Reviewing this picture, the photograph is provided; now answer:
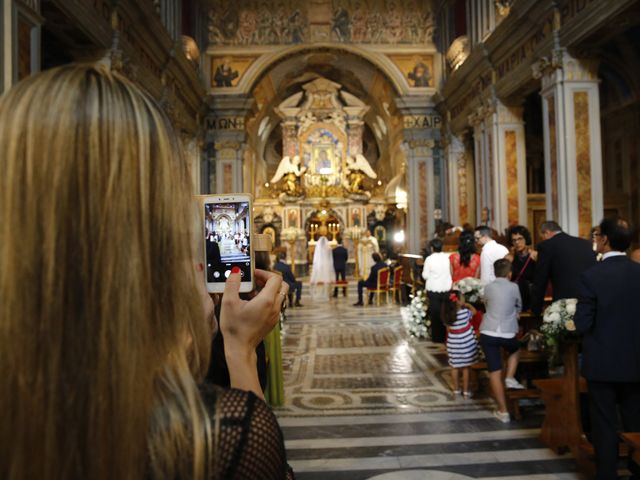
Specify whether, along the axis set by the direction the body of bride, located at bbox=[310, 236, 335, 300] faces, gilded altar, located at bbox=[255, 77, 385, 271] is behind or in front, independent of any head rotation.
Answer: in front

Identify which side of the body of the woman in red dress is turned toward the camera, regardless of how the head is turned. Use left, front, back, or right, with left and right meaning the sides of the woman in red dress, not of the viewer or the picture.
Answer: back

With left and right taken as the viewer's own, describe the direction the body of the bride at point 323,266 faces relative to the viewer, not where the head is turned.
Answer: facing away from the viewer

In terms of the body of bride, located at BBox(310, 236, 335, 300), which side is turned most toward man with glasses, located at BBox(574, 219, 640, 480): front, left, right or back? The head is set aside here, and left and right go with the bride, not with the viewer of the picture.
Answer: back

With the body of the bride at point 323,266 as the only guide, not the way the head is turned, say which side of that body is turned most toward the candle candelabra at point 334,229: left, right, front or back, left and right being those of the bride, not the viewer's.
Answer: front

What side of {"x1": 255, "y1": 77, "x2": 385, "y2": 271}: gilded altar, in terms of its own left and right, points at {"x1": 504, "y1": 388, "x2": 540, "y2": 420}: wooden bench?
front

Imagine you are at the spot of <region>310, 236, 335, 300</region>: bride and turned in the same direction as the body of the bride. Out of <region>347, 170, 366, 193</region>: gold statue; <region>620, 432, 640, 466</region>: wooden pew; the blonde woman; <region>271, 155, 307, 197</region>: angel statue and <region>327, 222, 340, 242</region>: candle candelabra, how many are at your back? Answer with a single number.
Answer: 2

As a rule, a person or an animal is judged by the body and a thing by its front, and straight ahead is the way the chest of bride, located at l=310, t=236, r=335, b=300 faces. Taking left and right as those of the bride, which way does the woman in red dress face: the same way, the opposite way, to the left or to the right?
the same way

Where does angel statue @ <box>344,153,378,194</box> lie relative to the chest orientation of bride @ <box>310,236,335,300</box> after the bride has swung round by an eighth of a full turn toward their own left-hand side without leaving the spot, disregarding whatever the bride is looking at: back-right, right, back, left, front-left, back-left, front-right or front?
front-right

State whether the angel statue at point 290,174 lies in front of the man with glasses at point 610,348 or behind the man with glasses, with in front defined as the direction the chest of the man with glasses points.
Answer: in front

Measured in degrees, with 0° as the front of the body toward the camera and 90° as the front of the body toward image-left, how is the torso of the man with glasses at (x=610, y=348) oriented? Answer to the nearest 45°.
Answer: approximately 135°

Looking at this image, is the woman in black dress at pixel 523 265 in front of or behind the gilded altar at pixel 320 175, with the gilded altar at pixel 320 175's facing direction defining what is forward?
in front

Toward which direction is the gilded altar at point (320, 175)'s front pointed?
toward the camera

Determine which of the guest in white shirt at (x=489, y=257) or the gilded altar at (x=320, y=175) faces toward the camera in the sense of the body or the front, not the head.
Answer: the gilded altar
